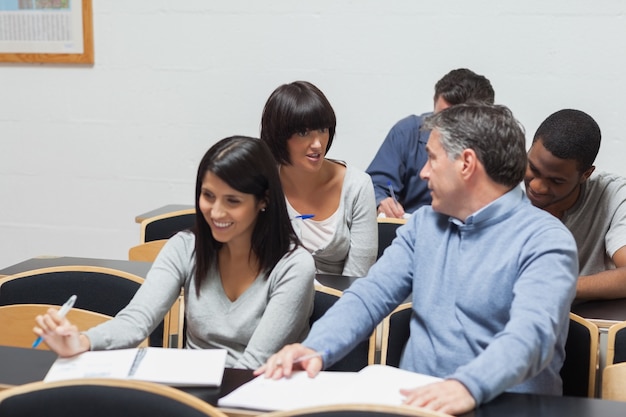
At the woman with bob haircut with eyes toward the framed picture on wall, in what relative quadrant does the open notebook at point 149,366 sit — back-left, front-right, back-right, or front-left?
back-left

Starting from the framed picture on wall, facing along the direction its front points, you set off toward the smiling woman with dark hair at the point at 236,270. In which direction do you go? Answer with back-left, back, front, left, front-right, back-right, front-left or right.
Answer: front

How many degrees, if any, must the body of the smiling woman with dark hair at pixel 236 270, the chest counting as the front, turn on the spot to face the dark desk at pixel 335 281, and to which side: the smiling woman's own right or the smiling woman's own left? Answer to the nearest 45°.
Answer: approximately 180°

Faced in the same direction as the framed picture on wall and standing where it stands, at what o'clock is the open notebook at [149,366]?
The open notebook is roughly at 12 o'clock from the framed picture on wall.

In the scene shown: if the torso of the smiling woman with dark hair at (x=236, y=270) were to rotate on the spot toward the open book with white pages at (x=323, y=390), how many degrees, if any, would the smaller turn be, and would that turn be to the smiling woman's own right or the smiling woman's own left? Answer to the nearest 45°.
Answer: approximately 45° to the smiling woman's own left

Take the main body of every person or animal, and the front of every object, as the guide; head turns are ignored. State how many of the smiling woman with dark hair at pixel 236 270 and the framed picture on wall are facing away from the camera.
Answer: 0

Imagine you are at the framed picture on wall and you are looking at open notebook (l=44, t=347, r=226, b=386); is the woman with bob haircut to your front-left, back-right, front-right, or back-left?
front-left

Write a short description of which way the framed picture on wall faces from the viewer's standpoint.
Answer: facing the viewer

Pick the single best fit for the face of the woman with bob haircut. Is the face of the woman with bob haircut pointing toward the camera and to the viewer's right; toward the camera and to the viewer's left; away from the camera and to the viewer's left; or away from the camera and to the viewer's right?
toward the camera and to the viewer's right

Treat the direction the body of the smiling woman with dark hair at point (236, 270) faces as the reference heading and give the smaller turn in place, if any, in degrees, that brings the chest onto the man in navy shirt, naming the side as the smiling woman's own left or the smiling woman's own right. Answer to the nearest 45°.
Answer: approximately 180°

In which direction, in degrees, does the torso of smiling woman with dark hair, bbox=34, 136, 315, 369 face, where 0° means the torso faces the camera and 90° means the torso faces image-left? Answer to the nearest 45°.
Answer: approximately 45°

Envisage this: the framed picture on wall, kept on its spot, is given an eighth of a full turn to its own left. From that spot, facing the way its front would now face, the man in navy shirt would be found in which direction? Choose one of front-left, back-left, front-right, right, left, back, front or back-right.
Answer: front

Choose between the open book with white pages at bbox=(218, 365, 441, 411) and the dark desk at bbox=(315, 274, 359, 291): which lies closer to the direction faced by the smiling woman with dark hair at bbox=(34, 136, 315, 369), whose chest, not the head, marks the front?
the open book with white pages

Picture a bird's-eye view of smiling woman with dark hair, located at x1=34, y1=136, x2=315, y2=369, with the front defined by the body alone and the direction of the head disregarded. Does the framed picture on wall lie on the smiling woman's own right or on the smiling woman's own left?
on the smiling woman's own right

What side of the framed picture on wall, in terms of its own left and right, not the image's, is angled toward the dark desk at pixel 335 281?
front
